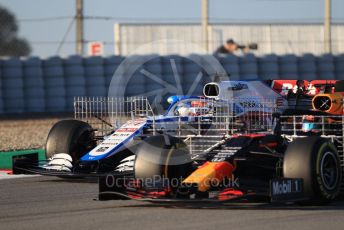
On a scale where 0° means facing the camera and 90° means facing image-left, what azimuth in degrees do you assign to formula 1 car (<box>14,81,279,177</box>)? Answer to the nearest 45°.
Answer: approximately 45°

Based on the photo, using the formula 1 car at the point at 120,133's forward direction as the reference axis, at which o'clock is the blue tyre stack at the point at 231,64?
The blue tyre stack is roughly at 5 o'clock from the formula 1 car.

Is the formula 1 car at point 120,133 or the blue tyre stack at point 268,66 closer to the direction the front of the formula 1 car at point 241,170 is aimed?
the formula 1 car

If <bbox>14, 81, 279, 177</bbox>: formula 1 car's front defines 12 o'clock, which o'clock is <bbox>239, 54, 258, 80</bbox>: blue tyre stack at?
The blue tyre stack is roughly at 5 o'clock from the formula 1 car.

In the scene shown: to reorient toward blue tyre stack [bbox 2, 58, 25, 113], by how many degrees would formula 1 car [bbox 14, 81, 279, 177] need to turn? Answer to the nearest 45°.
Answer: approximately 135° to its right

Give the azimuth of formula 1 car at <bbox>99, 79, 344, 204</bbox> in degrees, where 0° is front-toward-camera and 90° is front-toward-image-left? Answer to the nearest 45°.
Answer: approximately 45°
